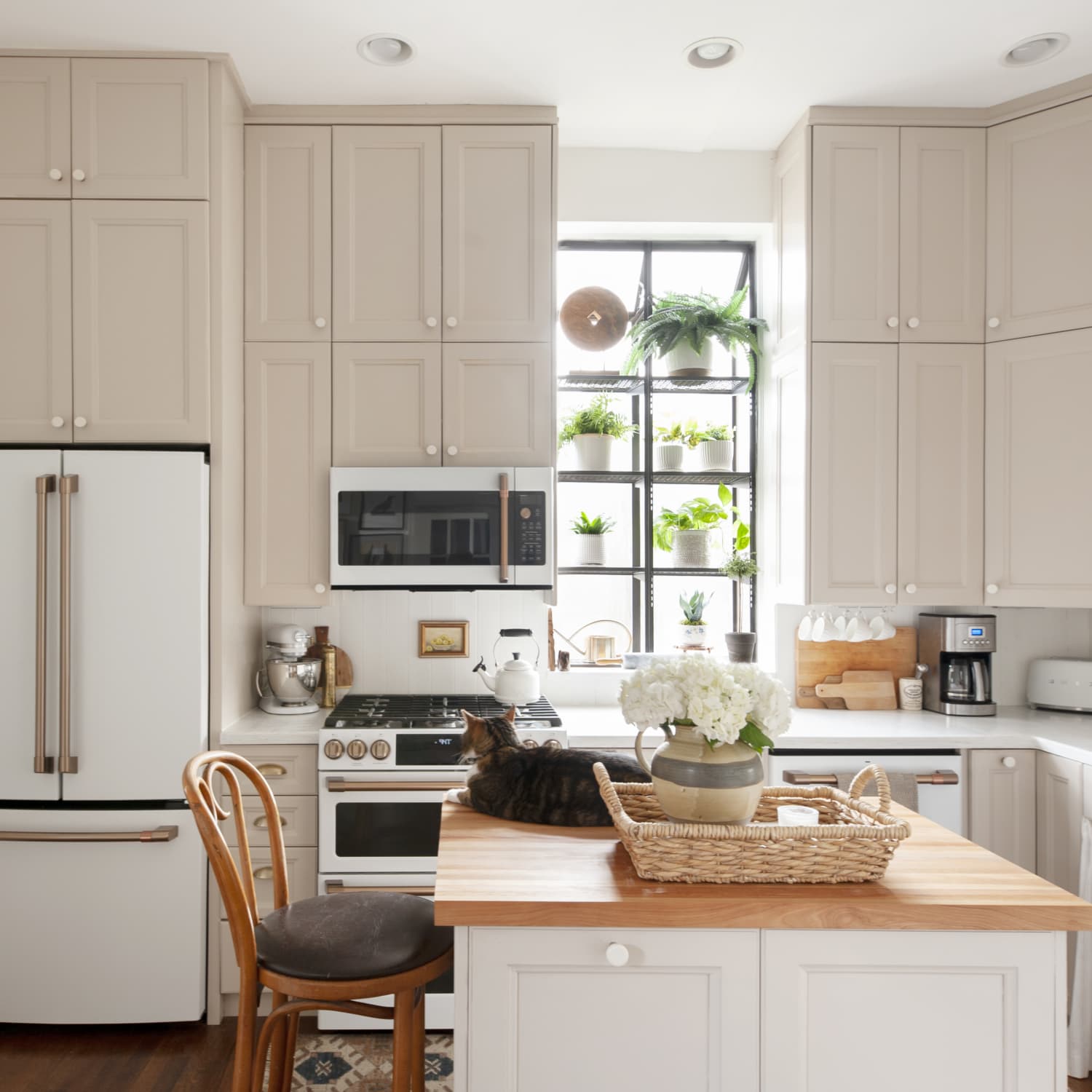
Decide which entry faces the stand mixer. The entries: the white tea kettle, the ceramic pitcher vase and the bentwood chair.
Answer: the white tea kettle

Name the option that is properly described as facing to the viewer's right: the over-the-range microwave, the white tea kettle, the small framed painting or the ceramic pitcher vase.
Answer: the ceramic pitcher vase

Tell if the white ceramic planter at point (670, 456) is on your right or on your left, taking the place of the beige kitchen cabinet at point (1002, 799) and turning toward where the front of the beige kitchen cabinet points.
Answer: on your right

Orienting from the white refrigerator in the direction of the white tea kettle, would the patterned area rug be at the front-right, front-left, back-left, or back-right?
front-right

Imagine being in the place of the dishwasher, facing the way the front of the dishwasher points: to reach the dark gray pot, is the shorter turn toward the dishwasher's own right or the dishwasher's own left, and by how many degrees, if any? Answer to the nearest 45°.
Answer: approximately 135° to the dishwasher's own right

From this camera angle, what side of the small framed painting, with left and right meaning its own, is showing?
front

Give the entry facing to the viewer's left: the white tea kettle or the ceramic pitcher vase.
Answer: the white tea kettle

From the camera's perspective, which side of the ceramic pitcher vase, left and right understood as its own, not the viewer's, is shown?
right

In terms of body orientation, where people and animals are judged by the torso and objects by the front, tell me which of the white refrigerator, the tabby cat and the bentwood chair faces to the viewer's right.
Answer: the bentwood chair

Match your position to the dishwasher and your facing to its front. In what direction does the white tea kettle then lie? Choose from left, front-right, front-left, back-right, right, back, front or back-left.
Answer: right

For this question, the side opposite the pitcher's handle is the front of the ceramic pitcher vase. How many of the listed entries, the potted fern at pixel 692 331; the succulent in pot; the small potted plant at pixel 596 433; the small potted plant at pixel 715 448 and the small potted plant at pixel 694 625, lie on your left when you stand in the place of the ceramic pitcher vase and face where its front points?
5

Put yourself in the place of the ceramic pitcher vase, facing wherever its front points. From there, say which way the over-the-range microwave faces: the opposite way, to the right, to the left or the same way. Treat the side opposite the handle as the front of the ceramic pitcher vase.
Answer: to the right

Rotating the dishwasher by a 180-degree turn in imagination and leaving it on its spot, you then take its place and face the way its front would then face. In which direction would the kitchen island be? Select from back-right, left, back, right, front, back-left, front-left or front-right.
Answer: back

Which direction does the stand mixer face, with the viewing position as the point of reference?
facing the viewer and to the right of the viewer

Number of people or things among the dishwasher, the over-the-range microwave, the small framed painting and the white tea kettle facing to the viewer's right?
0

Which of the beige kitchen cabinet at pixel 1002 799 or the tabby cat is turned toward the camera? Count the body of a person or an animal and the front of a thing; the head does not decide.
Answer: the beige kitchen cabinet

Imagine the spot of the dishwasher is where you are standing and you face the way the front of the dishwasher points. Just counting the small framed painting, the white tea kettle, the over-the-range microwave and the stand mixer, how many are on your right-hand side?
4
